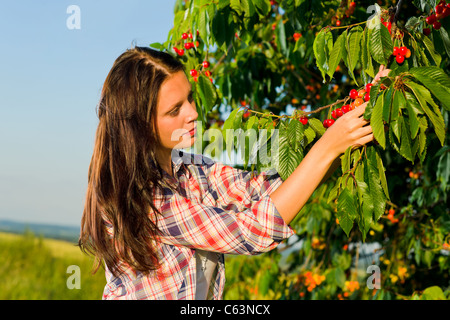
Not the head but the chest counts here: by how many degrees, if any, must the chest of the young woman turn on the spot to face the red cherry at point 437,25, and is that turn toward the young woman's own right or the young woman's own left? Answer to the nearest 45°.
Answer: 0° — they already face it

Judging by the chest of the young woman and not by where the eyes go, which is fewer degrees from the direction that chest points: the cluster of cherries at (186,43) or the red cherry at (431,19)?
the red cherry

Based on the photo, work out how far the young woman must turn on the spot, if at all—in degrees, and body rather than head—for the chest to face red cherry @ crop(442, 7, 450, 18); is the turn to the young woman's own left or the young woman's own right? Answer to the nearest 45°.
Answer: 0° — they already face it

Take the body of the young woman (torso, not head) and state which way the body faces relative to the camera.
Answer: to the viewer's right
